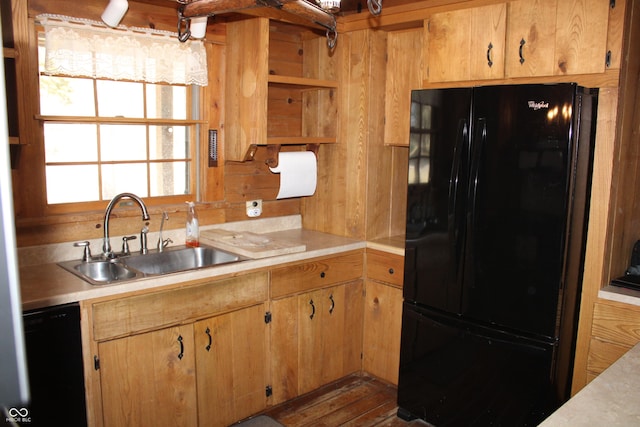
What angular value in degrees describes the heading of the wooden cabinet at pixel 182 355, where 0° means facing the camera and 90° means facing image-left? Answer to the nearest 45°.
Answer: approximately 315°

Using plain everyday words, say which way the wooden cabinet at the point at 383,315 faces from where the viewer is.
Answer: facing the viewer and to the left of the viewer

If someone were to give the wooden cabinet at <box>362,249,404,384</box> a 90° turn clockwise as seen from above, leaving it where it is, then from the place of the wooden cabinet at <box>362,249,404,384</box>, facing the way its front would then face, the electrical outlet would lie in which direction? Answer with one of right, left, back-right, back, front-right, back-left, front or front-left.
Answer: front-left

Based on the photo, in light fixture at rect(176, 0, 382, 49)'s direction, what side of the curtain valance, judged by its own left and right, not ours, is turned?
front

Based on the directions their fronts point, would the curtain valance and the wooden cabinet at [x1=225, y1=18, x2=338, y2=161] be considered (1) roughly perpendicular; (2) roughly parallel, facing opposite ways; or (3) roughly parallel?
roughly parallel

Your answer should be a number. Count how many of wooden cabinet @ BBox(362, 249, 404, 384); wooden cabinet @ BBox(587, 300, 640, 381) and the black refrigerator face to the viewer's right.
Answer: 0

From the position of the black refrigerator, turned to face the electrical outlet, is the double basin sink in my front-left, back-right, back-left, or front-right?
front-left

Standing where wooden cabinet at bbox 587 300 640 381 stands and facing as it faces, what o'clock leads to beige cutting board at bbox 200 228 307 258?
The beige cutting board is roughly at 1 o'clock from the wooden cabinet.

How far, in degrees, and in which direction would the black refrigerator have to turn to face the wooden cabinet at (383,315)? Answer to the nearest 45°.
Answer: approximately 90° to its right

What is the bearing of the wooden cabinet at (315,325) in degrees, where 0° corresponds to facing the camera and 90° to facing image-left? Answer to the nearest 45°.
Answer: approximately 315°
